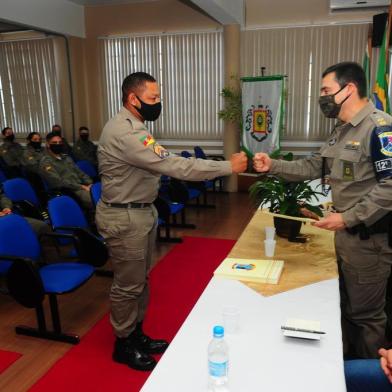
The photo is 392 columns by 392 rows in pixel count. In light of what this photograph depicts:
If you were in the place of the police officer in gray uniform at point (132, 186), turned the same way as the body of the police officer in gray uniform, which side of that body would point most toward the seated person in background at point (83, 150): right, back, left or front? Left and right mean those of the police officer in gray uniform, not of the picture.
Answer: left

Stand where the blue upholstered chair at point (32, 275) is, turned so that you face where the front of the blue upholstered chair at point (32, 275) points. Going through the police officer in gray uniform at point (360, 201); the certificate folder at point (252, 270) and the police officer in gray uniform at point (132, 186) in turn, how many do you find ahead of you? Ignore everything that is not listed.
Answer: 3

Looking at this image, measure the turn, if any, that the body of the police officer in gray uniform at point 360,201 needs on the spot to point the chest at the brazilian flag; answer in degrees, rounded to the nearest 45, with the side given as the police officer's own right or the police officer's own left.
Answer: approximately 135° to the police officer's own right

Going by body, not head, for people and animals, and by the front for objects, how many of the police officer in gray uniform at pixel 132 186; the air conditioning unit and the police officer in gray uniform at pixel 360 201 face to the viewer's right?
1

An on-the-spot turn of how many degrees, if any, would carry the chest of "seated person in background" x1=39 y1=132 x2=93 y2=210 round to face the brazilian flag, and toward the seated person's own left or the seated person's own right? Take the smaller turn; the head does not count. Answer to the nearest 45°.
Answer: approximately 45° to the seated person's own left

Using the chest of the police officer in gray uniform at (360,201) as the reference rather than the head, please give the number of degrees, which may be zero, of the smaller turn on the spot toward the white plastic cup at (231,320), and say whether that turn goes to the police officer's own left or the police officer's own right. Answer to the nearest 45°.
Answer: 0° — they already face it

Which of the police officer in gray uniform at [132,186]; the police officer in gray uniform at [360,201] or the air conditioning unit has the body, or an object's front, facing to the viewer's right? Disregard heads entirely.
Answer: the police officer in gray uniform at [132,186]

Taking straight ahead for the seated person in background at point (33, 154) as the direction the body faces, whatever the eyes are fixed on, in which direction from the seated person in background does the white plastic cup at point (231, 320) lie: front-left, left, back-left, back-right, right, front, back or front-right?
front-right

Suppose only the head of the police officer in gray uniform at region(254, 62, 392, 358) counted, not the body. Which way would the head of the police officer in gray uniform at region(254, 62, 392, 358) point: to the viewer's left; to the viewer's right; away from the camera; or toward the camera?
to the viewer's left

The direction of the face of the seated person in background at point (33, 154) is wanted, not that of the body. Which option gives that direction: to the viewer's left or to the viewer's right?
to the viewer's right

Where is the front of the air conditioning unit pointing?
toward the camera

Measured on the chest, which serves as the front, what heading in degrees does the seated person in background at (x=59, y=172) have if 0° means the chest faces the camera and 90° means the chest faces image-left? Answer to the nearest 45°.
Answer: approximately 315°

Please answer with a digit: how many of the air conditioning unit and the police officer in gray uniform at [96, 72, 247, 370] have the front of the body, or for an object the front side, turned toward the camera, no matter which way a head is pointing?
1

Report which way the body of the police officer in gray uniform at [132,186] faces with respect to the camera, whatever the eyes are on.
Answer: to the viewer's right
